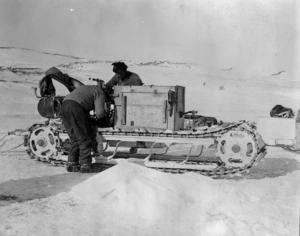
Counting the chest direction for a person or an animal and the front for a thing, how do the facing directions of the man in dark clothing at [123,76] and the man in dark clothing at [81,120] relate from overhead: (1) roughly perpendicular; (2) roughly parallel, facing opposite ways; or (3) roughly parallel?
roughly parallel, facing opposite ways

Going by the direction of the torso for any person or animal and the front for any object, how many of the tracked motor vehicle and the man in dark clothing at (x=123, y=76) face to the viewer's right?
0

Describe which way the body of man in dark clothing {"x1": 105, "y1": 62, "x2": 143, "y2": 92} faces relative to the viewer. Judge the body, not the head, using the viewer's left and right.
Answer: facing the viewer and to the left of the viewer

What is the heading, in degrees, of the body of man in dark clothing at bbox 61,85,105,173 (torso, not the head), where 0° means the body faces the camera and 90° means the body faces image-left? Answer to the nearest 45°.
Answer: approximately 225°

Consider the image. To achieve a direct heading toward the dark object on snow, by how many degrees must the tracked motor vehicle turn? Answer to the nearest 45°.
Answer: approximately 135° to its right

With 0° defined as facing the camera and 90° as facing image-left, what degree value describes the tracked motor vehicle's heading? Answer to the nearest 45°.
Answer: approximately 90°

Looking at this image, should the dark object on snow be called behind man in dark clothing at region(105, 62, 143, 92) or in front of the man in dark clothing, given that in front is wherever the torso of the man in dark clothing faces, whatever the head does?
behind
